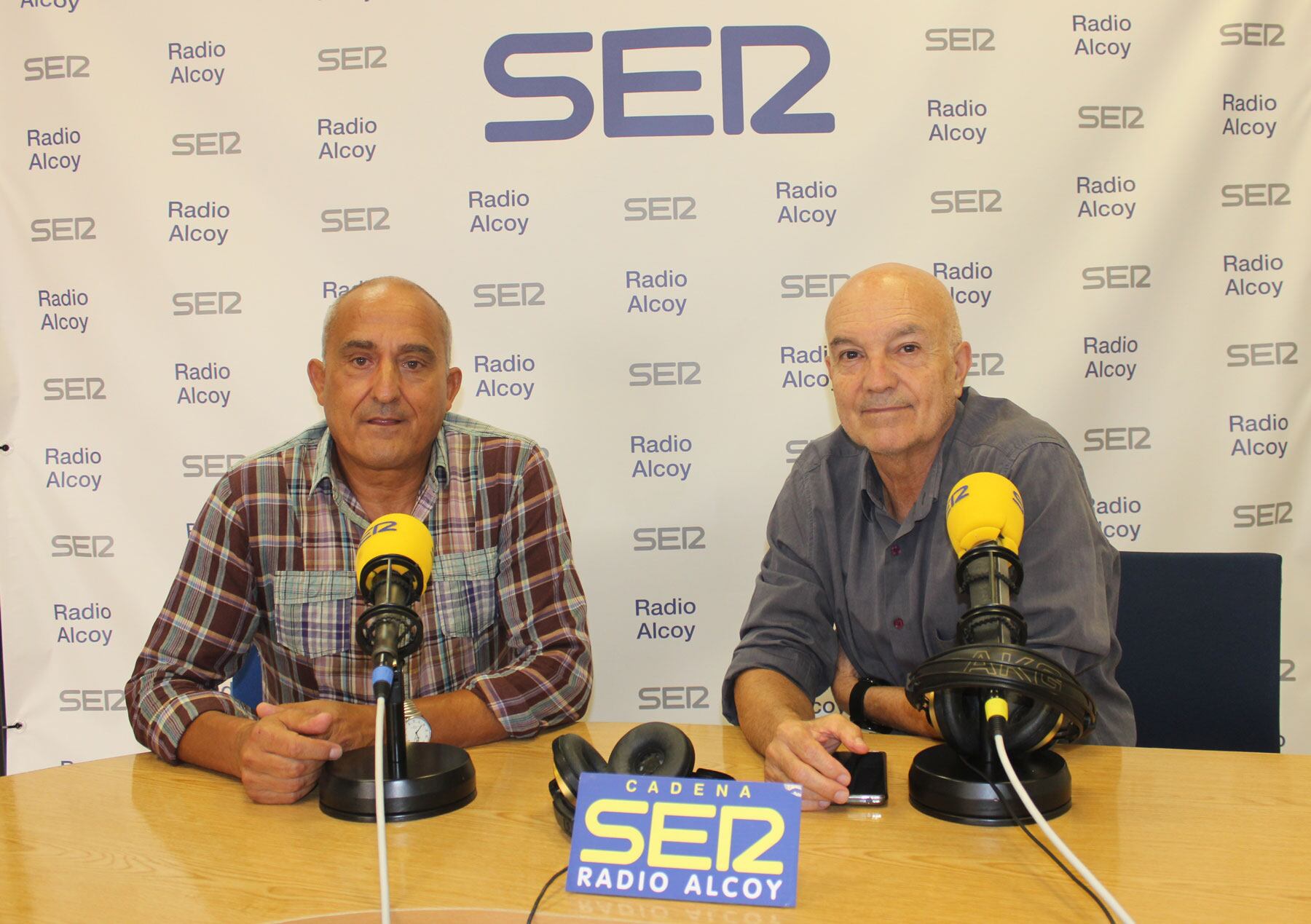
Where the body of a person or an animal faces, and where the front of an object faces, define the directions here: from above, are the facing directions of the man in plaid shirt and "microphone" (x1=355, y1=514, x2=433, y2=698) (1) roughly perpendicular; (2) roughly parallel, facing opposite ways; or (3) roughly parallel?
roughly parallel, facing opposite ways

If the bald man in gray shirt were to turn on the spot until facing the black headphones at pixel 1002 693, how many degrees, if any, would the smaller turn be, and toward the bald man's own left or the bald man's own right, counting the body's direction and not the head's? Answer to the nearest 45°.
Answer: approximately 45° to the bald man's own left

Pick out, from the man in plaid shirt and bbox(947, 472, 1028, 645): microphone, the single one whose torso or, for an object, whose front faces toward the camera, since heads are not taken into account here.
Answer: the man in plaid shirt

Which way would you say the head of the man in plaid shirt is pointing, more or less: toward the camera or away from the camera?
toward the camera

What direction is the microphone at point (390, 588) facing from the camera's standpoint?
away from the camera

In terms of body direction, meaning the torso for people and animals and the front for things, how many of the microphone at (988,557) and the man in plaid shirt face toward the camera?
1

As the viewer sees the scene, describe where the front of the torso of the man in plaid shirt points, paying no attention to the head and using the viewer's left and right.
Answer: facing the viewer

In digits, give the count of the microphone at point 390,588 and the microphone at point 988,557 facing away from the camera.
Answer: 2

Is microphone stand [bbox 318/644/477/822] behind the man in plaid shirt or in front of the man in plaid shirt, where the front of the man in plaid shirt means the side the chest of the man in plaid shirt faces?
in front

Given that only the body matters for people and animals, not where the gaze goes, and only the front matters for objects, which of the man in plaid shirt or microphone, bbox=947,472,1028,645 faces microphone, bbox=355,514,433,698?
the man in plaid shirt

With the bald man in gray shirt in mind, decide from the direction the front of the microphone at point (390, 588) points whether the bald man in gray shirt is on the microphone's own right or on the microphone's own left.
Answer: on the microphone's own right

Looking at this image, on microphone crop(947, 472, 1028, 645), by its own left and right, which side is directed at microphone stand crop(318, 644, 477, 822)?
left

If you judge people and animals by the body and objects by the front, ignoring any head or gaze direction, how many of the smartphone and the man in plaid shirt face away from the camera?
0

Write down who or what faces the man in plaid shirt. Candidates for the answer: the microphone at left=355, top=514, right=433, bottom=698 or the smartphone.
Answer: the microphone

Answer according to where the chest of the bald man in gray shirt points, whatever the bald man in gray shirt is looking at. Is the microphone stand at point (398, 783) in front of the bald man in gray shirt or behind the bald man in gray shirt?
in front

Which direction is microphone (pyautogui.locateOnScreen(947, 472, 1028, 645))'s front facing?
away from the camera
